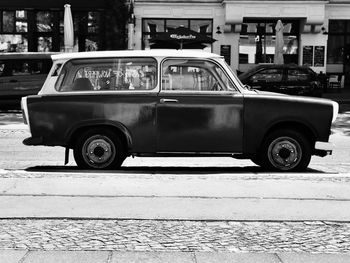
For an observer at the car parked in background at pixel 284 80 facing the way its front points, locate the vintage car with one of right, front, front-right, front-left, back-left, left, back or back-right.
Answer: left

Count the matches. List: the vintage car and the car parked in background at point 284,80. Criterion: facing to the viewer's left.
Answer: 1

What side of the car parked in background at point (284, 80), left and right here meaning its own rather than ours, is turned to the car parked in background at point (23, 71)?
front

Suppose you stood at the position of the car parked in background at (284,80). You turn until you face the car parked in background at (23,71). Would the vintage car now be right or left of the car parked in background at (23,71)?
left

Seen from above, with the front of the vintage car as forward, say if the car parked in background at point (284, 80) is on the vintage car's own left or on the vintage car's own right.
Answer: on the vintage car's own left

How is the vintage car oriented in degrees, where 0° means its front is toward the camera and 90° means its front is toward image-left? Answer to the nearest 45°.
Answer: approximately 270°

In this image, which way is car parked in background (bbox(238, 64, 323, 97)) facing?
to the viewer's left

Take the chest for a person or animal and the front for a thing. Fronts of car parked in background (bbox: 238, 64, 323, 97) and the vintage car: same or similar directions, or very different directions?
very different directions

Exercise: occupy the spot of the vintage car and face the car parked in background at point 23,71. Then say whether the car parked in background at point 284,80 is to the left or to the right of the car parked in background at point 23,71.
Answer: right

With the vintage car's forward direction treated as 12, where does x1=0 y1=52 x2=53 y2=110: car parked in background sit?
The car parked in background is roughly at 8 o'clock from the vintage car.
